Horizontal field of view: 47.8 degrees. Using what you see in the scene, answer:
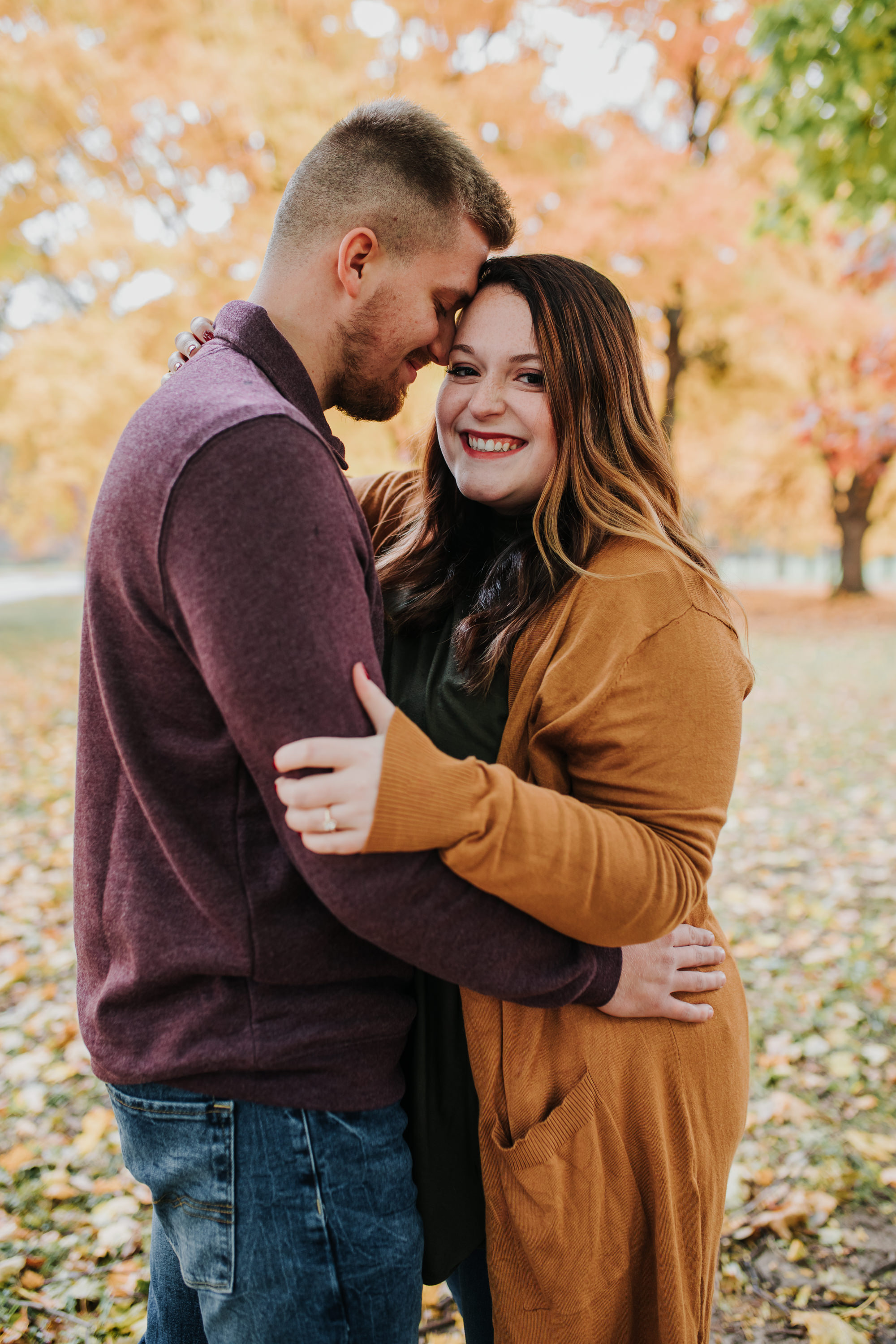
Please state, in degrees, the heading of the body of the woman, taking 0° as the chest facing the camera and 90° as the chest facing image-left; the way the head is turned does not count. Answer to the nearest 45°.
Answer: approximately 45°

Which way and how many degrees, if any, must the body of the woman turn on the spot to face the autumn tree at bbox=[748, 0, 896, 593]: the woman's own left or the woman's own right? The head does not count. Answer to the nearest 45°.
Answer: approximately 180°

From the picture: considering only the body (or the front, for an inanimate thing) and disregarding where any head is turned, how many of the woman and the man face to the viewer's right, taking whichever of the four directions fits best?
1

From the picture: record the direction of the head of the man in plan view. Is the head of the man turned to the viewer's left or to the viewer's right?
to the viewer's right

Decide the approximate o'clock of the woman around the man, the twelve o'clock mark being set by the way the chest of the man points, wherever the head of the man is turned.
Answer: The woman is roughly at 11 o'clock from the man.

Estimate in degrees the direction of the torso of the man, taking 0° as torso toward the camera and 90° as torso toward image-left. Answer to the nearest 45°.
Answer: approximately 270°

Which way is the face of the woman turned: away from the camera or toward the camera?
toward the camera
